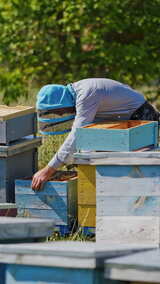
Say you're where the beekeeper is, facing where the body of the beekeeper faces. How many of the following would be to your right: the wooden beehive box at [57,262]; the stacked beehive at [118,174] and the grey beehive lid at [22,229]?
0

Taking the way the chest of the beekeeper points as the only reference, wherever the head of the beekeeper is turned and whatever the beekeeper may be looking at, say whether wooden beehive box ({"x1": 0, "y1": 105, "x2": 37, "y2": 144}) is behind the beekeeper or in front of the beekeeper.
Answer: in front

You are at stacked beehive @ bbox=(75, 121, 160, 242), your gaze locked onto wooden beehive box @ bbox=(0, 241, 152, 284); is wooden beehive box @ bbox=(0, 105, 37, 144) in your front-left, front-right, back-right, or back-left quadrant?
back-right

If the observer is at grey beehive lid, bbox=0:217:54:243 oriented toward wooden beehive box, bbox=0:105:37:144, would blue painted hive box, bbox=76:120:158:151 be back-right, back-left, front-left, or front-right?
front-right

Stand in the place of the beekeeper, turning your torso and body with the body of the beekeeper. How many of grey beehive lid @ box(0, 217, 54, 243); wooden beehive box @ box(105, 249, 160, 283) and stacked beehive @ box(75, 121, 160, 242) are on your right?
0

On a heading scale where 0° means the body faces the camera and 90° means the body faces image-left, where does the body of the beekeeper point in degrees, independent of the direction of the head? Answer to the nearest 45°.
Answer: approximately 90°

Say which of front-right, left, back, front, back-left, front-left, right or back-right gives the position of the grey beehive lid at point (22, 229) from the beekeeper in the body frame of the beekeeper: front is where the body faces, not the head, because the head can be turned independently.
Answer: left

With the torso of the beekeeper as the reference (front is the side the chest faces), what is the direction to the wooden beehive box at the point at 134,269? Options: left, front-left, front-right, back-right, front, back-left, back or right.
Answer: left

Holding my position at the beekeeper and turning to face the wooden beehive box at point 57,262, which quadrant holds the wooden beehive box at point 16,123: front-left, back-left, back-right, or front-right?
back-right

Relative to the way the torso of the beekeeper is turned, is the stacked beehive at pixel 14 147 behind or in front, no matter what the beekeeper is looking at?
in front

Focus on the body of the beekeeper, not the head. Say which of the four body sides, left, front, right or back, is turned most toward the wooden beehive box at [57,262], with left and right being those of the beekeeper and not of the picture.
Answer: left
